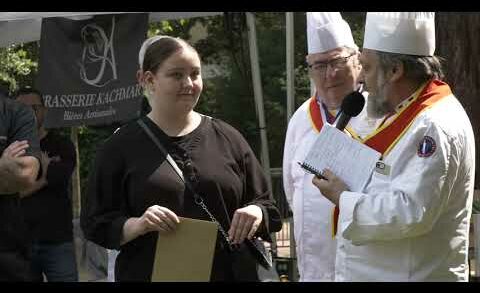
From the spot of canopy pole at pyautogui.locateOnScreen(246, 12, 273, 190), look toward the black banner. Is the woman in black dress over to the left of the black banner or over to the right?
left

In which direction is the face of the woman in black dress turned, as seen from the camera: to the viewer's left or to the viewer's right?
to the viewer's right

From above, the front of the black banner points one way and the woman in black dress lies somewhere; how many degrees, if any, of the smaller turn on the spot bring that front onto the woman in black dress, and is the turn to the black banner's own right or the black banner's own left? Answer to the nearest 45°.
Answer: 0° — it already faces them

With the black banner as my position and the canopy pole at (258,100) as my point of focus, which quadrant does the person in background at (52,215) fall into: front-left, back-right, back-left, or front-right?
back-right

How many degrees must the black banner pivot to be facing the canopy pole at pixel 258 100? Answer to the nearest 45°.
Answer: approximately 90° to its left

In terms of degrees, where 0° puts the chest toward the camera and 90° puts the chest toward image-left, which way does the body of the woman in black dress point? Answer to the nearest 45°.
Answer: approximately 315°

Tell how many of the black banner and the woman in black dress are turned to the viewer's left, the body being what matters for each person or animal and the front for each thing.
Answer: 0

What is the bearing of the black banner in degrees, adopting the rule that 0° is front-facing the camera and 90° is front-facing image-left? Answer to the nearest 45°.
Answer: approximately 0°
